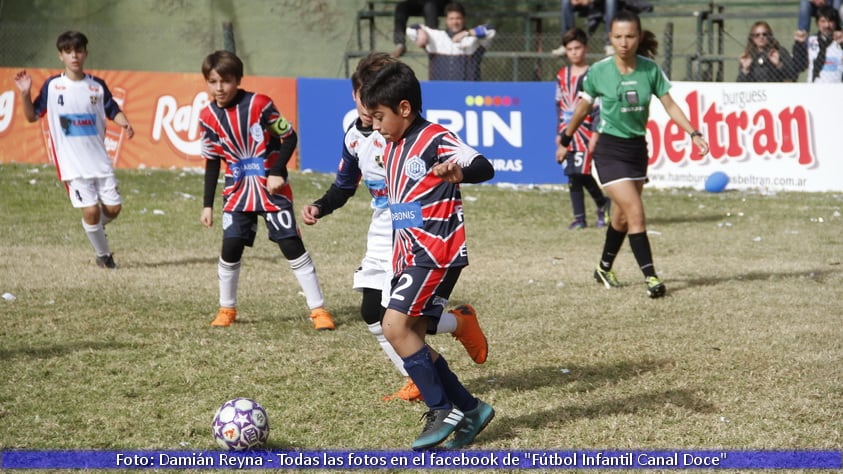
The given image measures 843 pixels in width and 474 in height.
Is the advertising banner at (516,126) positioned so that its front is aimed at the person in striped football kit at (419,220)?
yes

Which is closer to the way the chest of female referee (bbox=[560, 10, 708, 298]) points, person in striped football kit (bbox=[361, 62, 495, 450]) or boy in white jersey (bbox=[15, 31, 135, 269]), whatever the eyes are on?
the person in striped football kit

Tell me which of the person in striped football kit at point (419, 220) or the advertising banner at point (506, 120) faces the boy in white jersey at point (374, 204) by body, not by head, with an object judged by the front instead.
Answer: the advertising banner

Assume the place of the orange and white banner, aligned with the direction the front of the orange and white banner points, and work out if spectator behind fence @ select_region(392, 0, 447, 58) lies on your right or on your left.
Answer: on your left

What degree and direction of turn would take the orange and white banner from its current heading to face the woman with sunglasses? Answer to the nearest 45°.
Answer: approximately 90° to its left

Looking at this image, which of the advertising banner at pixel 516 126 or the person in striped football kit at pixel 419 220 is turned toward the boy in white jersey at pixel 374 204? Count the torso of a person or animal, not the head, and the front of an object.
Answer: the advertising banner
